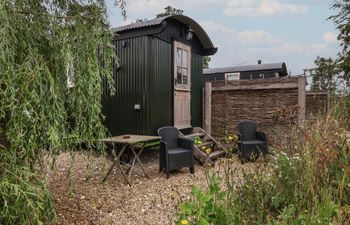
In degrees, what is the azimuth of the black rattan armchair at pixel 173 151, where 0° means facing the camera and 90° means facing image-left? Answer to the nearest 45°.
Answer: approximately 315°

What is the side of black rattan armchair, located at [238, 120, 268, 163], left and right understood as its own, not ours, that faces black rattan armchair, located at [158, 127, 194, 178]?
right

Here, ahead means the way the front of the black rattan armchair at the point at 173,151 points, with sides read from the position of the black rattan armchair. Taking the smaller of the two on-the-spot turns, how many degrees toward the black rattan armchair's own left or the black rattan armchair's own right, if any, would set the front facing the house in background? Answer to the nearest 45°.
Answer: approximately 135° to the black rattan armchair's own left

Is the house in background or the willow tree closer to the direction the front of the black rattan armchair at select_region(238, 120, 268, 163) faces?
the willow tree

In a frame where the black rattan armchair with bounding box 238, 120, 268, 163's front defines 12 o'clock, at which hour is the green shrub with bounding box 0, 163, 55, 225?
The green shrub is roughly at 2 o'clock from the black rattan armchair.

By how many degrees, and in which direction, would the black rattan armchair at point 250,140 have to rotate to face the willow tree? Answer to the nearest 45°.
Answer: approximately 90° to its right

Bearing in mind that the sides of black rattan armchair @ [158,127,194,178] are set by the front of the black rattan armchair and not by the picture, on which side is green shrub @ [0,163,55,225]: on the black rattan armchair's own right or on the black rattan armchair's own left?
on the black rattan armchair's own right

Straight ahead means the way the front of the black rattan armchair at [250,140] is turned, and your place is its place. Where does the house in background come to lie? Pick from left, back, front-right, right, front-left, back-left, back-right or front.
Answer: back-left

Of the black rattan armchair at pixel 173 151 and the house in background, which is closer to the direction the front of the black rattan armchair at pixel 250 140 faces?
the black rattan armchair

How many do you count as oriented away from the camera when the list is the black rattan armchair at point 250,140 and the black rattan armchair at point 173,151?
0

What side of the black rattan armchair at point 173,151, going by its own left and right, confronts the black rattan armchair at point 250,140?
left
